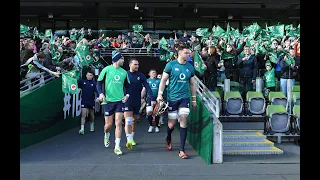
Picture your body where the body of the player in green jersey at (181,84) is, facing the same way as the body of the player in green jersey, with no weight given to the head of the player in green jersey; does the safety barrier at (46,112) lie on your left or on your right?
on your right

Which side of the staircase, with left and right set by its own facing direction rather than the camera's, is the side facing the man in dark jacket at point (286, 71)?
back

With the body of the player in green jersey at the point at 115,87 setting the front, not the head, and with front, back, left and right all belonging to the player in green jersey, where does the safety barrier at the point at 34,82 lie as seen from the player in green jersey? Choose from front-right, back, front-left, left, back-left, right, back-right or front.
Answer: back-right

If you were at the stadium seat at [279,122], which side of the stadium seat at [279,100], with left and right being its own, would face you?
front

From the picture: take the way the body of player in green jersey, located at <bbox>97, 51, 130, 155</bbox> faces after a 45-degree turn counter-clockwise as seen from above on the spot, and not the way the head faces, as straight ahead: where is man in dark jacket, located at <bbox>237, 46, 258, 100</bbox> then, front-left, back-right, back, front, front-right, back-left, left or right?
left

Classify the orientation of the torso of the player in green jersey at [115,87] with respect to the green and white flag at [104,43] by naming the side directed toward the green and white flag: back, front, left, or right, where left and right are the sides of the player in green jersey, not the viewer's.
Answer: back

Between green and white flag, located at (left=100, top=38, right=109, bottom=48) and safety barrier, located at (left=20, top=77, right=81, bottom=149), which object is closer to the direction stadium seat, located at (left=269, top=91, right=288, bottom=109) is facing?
the safety barrier

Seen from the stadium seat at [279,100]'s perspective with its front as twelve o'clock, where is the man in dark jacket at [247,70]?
The man in dark jacket is roughly at 4 o'clock from the stadium seat.
